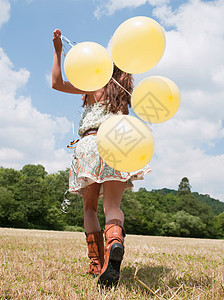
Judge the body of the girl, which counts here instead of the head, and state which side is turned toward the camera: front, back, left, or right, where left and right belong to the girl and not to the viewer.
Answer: back
